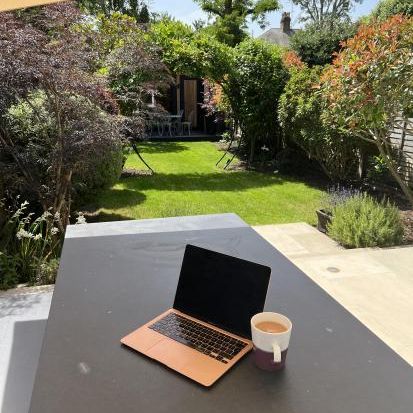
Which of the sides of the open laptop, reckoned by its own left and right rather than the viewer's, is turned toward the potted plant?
back

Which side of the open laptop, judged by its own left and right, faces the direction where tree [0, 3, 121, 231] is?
right

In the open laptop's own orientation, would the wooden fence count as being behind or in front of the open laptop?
behind

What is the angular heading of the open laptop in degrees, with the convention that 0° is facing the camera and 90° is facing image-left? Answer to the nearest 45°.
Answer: approximately 45°

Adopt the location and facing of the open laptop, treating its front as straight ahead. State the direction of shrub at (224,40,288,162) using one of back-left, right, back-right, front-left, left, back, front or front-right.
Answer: back-right

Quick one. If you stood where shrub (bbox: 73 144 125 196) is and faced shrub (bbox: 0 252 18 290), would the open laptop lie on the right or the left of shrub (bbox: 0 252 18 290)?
left

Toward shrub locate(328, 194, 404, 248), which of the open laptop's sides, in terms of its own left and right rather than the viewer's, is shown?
back

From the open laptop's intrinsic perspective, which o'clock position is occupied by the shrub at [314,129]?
The shrub is roughly at 5 o'clock from the open laptop.

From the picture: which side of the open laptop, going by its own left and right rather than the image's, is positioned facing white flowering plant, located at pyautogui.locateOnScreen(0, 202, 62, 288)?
right

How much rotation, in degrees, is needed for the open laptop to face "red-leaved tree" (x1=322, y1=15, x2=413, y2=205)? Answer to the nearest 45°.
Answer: approximately 180°
